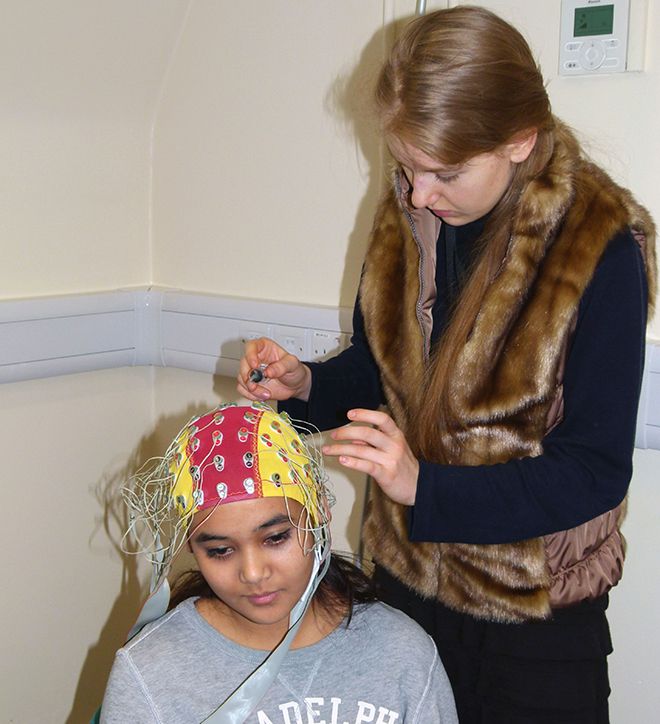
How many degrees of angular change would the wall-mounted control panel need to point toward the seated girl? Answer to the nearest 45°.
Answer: approximately 45° to its right

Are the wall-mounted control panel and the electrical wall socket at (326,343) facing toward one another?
no

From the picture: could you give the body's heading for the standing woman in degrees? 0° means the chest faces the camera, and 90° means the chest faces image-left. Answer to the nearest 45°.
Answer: approximately 45°

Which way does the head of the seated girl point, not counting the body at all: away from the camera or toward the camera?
toward the camera

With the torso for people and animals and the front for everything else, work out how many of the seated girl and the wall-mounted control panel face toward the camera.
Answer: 2

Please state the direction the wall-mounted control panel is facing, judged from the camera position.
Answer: facing the viewer

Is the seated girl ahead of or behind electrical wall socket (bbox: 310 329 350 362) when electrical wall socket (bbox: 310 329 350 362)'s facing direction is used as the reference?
ahead

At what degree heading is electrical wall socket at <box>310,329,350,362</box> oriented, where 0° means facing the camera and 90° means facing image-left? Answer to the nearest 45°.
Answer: approximately 45°

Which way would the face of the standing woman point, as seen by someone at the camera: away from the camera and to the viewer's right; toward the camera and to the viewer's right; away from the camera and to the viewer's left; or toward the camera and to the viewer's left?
toward the camera and to the viewer's left

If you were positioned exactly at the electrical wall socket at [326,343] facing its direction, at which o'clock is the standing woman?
The standing woman is roughly at 10 o'clock from the electrical wall socket.
